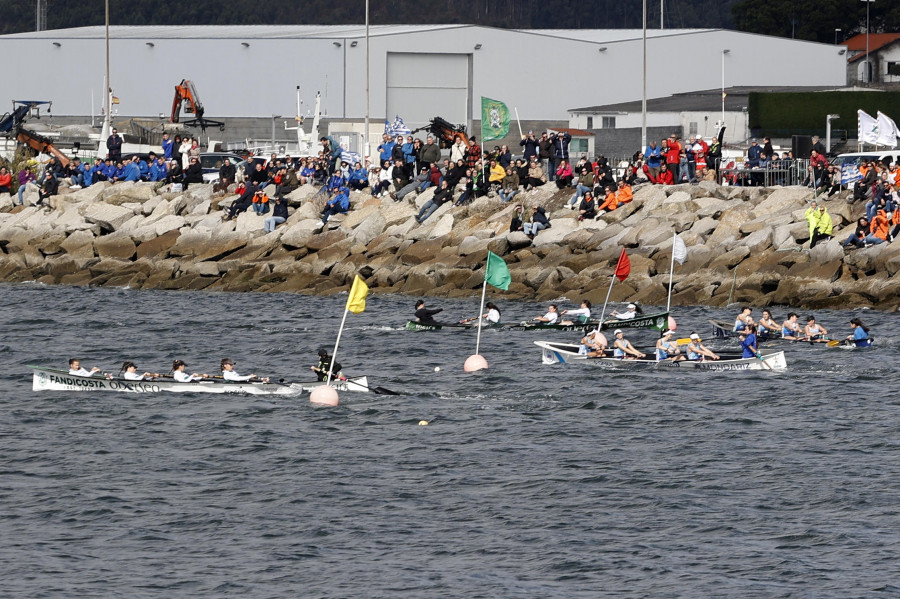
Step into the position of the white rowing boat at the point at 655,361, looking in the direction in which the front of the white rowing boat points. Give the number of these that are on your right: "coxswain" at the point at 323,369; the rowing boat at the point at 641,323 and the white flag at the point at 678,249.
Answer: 2

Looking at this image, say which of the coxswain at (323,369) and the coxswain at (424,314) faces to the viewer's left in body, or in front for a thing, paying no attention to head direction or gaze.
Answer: the coxswain at (323,369)

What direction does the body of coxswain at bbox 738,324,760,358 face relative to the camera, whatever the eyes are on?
to the viewer's left

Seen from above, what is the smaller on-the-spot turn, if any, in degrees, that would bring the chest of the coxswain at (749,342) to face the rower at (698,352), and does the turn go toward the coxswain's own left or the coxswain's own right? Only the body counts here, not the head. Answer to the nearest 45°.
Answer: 0° — they already face them

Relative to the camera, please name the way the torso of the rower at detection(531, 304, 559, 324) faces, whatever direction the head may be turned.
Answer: to the viewer's left

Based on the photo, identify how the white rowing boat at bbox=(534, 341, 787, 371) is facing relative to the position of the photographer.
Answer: facing to the left of the viewer

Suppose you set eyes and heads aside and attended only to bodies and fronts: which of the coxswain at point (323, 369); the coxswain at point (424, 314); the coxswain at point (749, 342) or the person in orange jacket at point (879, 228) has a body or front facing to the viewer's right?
the coxswain at point (424, 314)

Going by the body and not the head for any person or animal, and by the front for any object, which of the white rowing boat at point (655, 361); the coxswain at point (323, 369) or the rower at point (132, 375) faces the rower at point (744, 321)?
the rower at point (132, 375)

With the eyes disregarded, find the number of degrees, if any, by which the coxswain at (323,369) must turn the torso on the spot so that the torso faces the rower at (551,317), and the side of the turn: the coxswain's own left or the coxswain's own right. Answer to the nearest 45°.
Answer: approximately 135° to the coxswain's own right

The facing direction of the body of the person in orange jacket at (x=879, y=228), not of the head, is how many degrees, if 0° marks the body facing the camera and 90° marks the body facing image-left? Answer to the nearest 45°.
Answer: approximately 45°

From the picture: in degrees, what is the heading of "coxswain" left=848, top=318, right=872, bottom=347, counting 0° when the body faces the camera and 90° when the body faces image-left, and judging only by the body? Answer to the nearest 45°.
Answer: approximately 90°
